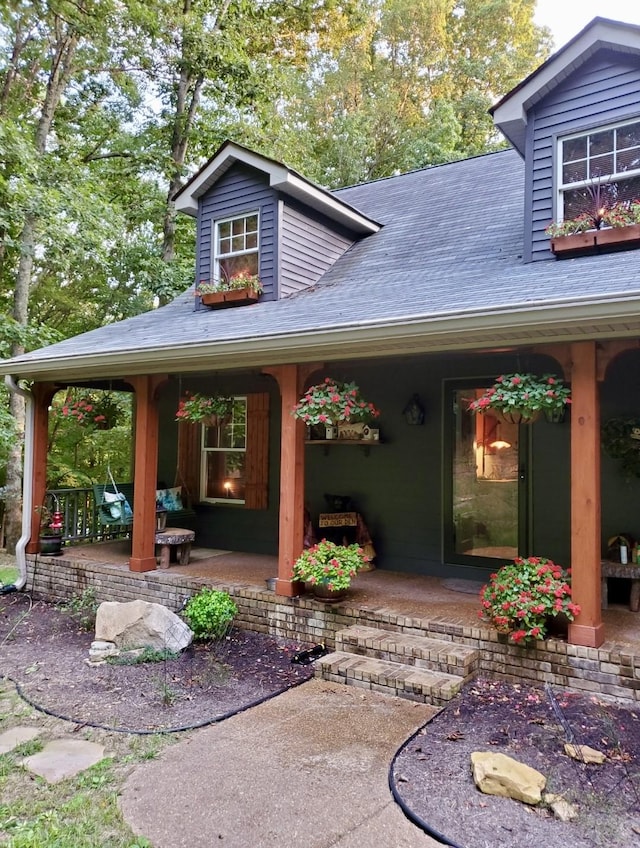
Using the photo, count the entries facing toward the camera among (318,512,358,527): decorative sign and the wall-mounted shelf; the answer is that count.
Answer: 2

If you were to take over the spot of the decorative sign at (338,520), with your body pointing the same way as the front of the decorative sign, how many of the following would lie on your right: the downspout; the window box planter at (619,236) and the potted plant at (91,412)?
2

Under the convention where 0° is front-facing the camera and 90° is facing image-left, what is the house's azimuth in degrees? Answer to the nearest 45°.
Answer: approximately 45°

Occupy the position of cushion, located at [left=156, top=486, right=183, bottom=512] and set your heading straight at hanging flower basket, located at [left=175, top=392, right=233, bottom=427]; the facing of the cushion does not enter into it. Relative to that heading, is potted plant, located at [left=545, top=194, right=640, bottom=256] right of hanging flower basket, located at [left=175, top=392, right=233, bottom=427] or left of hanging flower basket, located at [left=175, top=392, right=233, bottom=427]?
left

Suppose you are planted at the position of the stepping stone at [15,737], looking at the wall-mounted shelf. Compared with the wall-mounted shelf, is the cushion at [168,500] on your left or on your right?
left
